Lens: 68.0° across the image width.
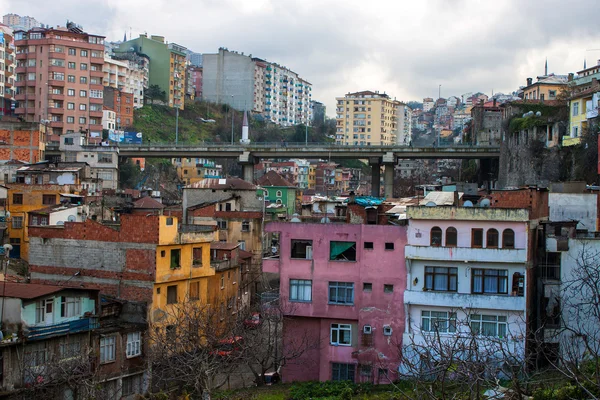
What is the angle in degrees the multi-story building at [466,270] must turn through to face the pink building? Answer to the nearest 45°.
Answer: approximately 90° to its right

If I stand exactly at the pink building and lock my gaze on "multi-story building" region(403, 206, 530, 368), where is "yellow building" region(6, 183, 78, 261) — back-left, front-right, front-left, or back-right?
back-left

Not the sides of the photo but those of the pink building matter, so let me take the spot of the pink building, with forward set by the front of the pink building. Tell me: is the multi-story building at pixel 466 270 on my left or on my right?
on my left

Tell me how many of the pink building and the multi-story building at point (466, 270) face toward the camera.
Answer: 2

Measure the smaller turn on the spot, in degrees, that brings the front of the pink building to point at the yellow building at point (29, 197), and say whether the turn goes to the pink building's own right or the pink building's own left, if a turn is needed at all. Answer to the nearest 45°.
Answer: approximately 135° to the pink building's own right

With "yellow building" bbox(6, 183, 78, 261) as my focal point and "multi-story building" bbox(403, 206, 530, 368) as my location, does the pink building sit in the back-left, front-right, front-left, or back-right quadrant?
front-left

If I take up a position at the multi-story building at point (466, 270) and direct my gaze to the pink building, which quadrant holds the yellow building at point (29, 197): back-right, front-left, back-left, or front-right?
front-right

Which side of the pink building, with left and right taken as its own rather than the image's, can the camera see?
front

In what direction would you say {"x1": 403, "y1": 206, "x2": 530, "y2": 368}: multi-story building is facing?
toward the camera
